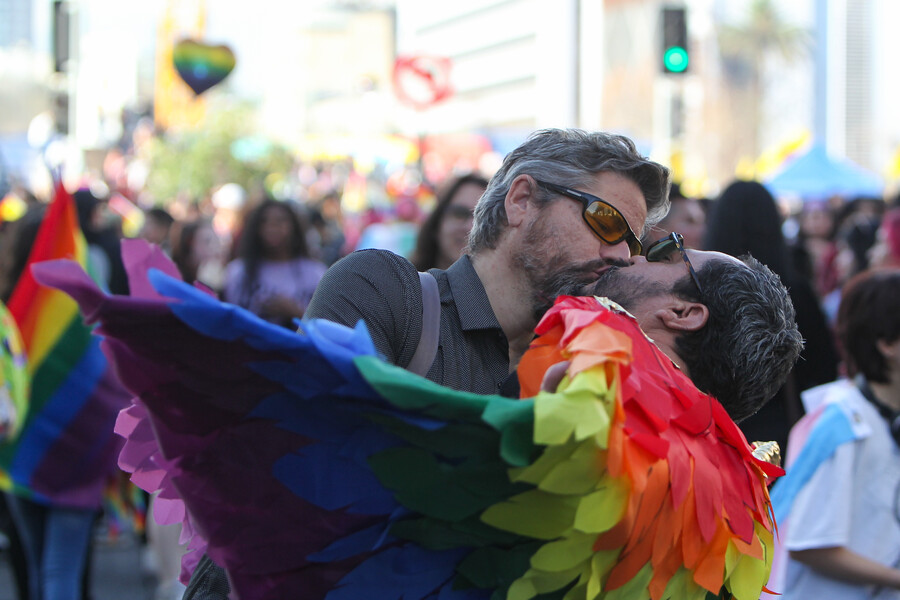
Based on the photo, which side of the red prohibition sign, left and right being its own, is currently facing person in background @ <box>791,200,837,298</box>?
front

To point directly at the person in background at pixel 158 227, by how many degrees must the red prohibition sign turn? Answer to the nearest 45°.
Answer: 0° — it already faces them

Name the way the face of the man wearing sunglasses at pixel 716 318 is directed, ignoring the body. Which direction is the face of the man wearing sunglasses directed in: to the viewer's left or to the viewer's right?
to the viewer's left

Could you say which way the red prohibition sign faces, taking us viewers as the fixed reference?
facing the viewer

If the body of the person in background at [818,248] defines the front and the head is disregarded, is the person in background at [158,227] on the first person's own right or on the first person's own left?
on the first person's own right

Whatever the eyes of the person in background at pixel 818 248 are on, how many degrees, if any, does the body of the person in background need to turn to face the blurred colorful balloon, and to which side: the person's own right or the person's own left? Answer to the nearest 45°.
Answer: approximately 135° to the person's own right

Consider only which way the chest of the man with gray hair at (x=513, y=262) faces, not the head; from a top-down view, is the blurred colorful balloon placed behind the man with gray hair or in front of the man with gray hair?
behind

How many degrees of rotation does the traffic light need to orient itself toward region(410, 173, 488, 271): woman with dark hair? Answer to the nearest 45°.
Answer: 0° — it already faces them

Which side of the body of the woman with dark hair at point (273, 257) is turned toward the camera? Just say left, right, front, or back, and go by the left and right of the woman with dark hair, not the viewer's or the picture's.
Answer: front

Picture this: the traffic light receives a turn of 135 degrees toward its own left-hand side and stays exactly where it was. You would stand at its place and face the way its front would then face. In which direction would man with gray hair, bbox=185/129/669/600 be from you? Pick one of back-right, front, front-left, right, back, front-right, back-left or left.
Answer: back-right

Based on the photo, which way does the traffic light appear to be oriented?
toward the camera

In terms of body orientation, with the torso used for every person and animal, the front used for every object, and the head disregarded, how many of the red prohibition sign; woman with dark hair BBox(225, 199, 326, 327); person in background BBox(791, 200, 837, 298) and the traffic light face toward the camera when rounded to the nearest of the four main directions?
4

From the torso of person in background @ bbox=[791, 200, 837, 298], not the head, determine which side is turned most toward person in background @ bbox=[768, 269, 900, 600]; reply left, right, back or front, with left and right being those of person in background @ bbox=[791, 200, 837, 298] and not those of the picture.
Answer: front

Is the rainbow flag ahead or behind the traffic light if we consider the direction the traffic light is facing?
ahead
